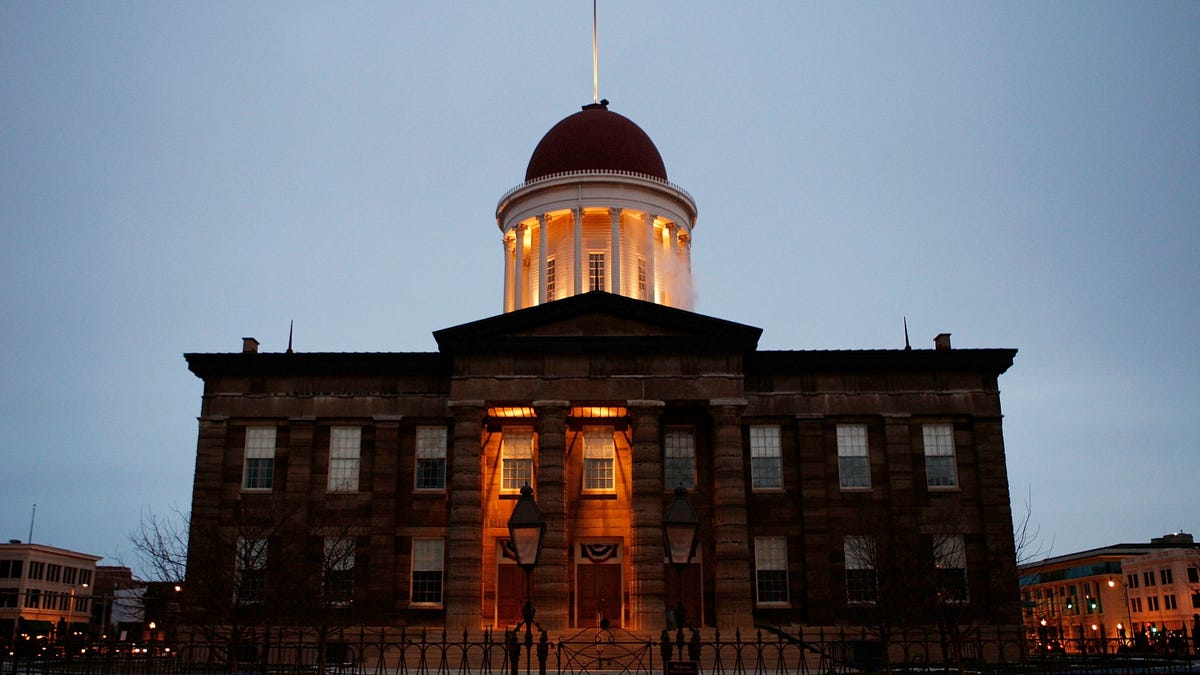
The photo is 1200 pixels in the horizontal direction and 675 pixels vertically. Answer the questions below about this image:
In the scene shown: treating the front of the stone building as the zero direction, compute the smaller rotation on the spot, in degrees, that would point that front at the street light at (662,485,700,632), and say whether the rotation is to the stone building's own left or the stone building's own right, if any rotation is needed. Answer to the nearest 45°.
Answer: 0° — it already faces it

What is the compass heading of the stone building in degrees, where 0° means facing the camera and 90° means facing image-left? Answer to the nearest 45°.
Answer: approximately 0°
